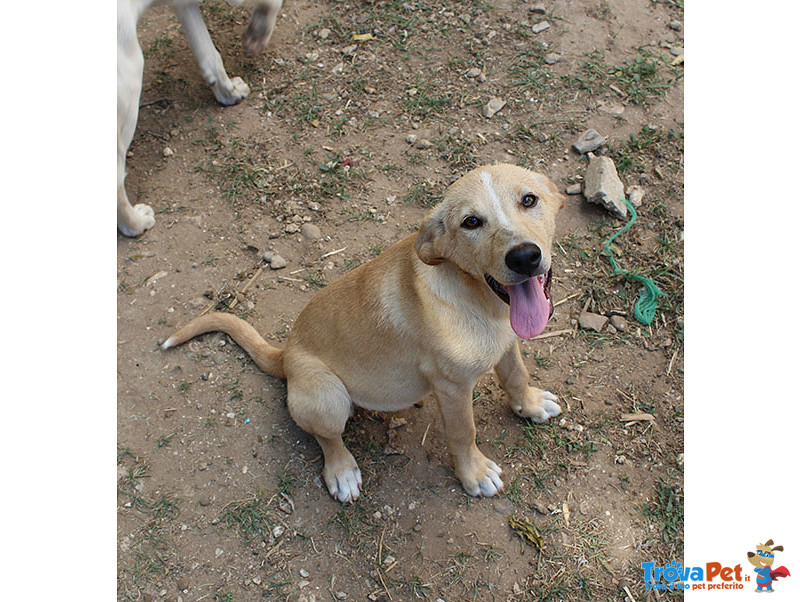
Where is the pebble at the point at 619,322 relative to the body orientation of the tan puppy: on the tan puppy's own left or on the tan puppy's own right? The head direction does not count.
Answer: on the tan puppy's own left

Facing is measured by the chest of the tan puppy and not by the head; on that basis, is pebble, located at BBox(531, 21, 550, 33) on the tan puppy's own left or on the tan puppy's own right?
on the tan puppy's own left

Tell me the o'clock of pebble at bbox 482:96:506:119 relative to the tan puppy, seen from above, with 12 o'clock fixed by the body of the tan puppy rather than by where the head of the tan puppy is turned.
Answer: The pebble is roughly at 8 o'clock from the tan puppy.

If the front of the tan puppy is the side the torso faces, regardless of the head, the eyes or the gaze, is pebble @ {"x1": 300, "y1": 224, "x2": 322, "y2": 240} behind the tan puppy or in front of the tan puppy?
behind

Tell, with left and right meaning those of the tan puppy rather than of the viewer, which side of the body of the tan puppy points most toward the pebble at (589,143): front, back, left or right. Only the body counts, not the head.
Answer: left

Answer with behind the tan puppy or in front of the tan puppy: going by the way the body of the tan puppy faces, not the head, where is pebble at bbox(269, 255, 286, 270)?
behind

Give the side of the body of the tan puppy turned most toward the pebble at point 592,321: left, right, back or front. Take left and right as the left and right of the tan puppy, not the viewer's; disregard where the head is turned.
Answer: left

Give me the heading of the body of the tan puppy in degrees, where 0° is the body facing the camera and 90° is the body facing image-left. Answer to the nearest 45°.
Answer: approximately 315°

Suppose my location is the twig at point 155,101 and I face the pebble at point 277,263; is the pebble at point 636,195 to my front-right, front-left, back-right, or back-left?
front-left

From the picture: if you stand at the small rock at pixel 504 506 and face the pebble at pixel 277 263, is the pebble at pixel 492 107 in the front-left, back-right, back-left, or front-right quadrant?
front-right

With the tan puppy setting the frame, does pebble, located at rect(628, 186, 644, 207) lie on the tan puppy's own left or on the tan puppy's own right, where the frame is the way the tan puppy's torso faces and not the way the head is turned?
on the tan puppy's own left
